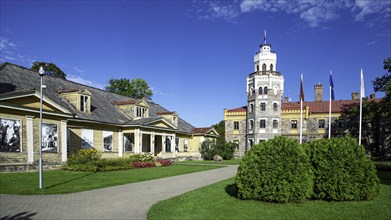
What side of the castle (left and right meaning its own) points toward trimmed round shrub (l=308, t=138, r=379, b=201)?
front

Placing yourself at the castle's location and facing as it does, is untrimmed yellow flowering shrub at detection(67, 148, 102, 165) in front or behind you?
in front

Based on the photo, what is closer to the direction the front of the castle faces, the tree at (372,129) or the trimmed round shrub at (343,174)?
the trimmed round shrub

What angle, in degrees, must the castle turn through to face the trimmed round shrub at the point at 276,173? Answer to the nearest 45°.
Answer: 0° — it already faces it

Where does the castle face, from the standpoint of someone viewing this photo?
facing the viewer
